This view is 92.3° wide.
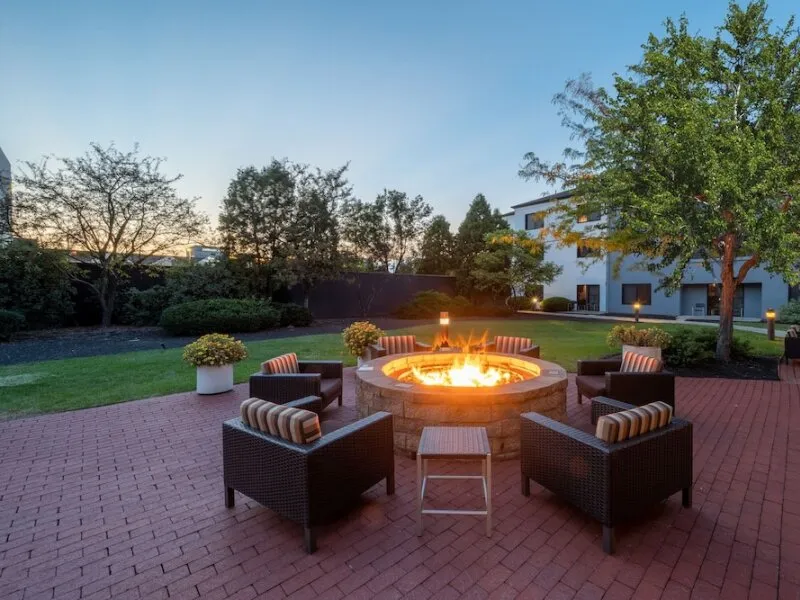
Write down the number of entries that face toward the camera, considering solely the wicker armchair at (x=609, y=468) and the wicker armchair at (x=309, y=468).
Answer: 0

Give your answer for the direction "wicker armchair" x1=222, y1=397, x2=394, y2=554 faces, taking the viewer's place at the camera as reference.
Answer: facing away from the viewer and to the right of the viewer

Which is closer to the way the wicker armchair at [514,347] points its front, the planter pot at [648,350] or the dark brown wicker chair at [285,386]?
the dark brown wicker chair

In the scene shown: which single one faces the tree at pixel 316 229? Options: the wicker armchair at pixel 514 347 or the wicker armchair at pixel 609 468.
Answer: the wicker armchair at pixel 609 468

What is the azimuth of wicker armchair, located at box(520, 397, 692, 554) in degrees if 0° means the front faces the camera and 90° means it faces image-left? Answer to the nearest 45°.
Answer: approximately 135°

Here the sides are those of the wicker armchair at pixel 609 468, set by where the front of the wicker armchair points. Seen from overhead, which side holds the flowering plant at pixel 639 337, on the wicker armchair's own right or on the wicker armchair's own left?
on the wicker armchair's own right

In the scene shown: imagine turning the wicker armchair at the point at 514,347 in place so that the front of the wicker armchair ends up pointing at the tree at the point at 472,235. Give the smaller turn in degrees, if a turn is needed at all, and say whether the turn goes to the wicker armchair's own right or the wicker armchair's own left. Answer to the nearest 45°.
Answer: approximately 135° to the wicker armchair's own right

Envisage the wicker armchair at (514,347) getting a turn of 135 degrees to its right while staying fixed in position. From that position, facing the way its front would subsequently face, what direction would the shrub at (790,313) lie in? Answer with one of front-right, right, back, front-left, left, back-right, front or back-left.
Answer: front-right

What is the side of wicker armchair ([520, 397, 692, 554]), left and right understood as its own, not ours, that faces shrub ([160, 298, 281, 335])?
front

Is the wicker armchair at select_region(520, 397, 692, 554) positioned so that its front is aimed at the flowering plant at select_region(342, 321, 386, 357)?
yes

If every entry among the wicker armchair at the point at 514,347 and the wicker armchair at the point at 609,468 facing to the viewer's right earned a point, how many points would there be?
0

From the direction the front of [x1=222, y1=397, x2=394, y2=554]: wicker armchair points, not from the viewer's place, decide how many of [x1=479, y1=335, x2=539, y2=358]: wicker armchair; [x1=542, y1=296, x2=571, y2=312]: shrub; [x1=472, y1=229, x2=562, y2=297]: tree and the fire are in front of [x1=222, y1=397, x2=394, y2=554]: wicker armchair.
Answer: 4

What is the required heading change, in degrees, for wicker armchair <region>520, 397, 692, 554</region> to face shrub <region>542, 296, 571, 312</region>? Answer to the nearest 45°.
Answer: approximately 45° to its right

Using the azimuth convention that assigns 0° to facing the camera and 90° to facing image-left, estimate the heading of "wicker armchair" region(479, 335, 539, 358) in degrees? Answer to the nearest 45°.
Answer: approximately 45°

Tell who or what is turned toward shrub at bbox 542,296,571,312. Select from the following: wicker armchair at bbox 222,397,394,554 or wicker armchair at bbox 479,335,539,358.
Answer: wicker armchair at bbox 222,397,394,554

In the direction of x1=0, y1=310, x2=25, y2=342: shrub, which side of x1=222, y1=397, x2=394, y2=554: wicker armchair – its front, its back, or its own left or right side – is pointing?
left
